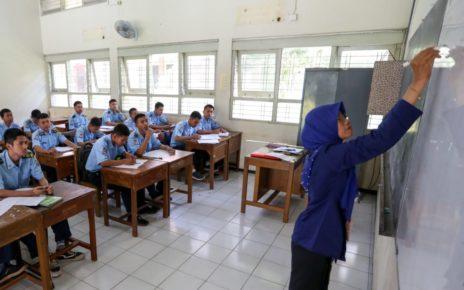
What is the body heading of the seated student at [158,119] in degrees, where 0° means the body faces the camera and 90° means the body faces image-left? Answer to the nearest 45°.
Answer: approximately 315°

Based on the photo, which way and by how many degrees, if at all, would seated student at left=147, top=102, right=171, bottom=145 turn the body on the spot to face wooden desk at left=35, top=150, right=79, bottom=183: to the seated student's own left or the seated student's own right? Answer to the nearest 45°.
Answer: approximately 90° to the seated student's own right

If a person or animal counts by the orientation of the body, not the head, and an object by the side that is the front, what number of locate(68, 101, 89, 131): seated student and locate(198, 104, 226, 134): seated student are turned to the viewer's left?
0

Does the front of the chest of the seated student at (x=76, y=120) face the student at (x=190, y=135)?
yes

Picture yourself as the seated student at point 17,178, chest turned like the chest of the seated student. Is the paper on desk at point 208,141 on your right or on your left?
on your left

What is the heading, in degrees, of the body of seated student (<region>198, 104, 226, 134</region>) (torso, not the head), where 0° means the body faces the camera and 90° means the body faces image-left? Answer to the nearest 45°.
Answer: approximately 315°

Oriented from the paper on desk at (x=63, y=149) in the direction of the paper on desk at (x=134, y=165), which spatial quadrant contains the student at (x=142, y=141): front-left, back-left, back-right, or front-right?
front-left

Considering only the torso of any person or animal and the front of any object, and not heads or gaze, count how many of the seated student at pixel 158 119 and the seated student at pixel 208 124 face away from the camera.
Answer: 0

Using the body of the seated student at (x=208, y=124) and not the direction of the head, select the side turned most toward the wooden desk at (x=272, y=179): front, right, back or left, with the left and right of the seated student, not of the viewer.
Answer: front

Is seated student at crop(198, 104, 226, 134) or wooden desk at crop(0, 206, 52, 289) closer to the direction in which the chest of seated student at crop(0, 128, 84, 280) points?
the wooden desk

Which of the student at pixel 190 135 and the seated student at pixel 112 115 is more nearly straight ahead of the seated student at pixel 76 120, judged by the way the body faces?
the student

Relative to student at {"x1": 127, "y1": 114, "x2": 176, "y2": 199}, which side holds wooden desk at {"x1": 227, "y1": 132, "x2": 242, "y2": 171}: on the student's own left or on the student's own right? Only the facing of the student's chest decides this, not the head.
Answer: on the student's own left

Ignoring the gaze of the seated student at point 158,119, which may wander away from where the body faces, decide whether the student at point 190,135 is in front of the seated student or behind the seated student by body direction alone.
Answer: in front

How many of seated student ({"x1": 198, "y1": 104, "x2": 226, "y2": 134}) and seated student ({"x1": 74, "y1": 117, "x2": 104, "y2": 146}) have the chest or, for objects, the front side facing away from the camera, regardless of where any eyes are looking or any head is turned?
0

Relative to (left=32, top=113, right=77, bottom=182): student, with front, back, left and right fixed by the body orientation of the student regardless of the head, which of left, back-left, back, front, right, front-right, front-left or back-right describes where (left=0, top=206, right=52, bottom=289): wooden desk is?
front-right

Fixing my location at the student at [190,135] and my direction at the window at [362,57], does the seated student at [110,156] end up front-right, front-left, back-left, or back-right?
back-right

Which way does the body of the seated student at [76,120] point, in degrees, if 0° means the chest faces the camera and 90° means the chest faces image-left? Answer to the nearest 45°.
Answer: approximately 315°

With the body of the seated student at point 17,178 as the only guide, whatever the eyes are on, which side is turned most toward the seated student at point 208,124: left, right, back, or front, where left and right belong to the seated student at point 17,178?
left
